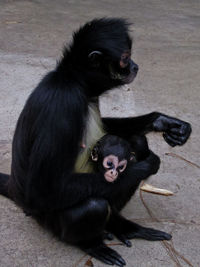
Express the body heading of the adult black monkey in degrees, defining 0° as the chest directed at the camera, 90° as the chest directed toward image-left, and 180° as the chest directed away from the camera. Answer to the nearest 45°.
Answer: approximately 270°
